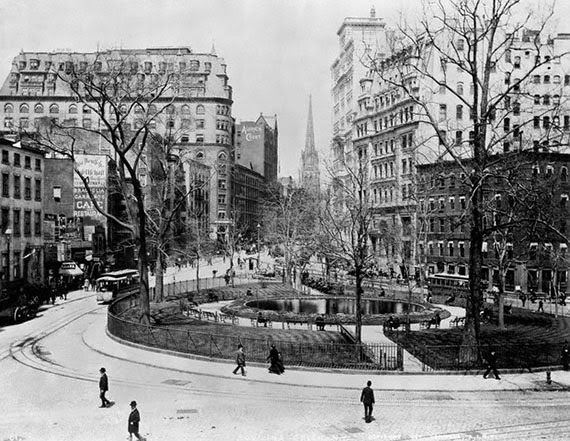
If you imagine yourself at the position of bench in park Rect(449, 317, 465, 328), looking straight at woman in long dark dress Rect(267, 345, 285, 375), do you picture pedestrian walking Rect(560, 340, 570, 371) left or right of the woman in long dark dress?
left

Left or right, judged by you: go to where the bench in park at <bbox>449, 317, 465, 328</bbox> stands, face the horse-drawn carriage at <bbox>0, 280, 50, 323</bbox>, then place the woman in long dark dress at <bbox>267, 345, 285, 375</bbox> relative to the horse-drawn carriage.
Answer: left

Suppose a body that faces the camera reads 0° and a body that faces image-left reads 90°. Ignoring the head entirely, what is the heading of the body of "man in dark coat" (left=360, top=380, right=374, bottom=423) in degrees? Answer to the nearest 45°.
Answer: approximately 180°

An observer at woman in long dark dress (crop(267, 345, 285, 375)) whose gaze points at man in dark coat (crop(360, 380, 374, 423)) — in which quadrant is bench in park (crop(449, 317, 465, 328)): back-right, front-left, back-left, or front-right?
back-left

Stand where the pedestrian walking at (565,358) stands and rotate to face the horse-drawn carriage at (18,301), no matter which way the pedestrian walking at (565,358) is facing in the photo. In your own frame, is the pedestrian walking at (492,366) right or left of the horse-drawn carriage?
left

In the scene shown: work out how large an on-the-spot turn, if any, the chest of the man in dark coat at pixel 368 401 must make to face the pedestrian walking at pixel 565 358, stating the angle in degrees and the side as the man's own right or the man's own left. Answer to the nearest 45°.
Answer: approximately 45° to the man's own right

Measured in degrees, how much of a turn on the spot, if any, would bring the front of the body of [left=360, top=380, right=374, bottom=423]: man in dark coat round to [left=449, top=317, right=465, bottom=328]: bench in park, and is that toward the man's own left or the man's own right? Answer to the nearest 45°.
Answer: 0° — they already face it

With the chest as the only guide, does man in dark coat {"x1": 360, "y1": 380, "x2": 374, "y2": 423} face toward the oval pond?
yes

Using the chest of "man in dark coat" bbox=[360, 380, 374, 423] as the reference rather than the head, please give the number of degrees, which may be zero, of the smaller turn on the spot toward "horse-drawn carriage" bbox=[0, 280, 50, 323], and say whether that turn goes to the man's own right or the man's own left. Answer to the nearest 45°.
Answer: approximately 45° to the man's own left

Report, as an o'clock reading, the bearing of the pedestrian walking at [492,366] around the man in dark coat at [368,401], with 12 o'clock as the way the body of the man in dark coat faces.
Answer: The pedestrian walking is roughly at 1 o'clock from the man in dark coat.
